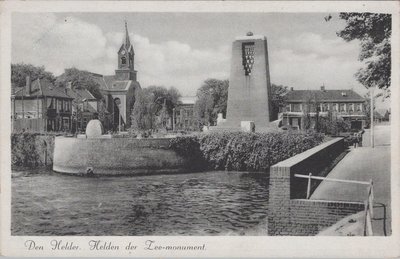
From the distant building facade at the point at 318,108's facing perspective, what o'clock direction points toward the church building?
The church building is roughly at 3 o'clock from the distant building facade.

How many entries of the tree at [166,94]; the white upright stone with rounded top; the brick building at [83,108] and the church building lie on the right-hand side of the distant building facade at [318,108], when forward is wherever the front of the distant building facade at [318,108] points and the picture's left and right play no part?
4

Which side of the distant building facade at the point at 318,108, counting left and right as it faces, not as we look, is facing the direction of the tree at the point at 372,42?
front

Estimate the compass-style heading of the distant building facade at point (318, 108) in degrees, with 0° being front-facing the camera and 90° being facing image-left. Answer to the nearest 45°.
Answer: approximately 0°
